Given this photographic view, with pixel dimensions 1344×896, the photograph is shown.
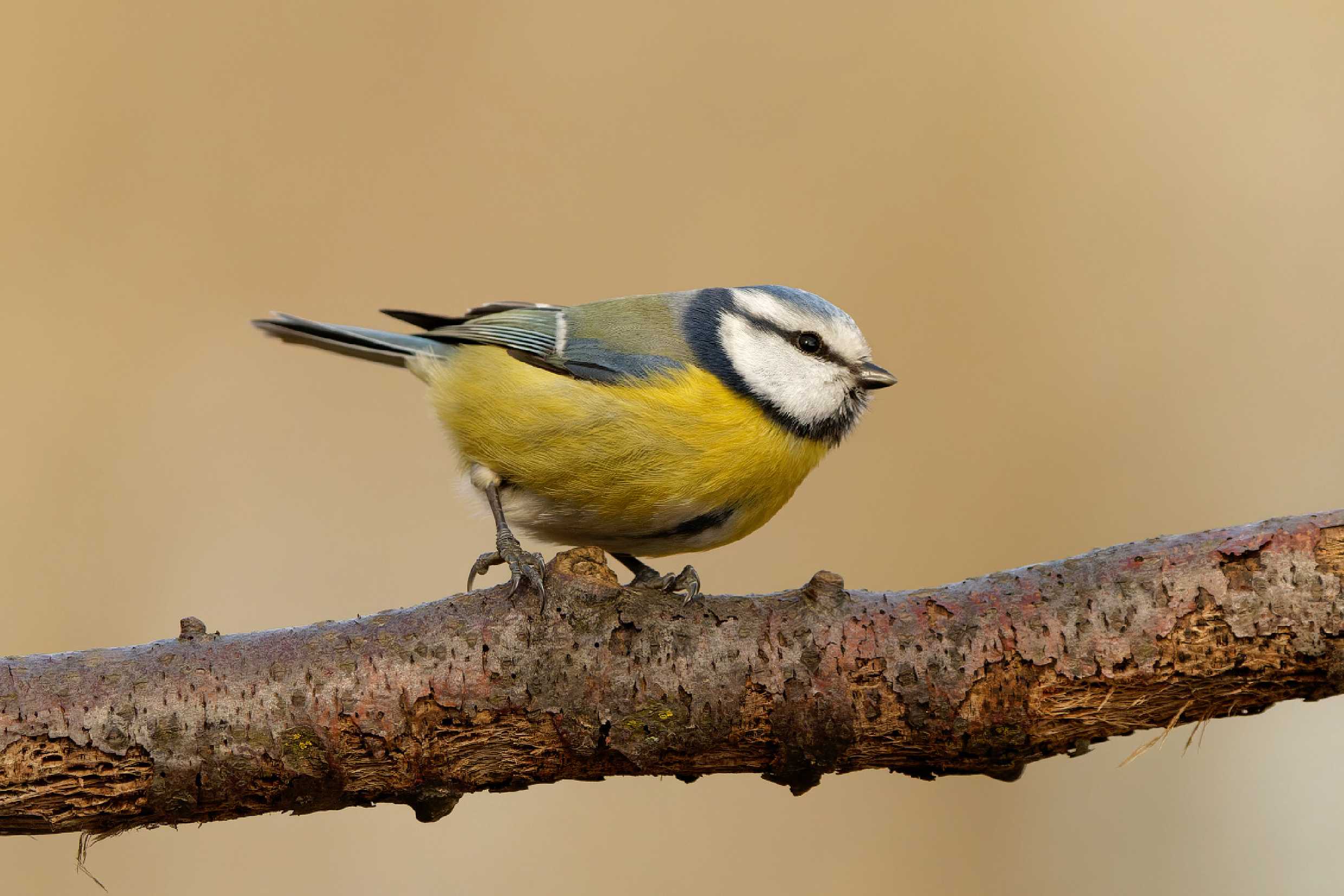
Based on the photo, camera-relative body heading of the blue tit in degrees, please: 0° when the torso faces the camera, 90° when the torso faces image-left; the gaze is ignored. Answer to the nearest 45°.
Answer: approximately 270°
